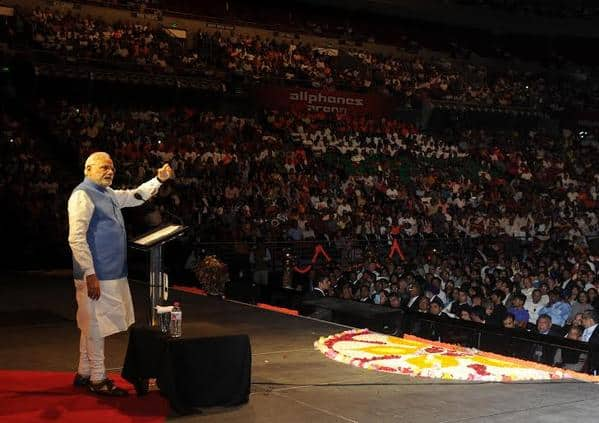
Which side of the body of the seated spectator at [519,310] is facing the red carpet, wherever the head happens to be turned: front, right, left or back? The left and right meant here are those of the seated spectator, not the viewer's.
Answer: front

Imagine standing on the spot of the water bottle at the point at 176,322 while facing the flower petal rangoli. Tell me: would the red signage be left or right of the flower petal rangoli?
left

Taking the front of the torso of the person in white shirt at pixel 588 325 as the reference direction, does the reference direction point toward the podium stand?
yes

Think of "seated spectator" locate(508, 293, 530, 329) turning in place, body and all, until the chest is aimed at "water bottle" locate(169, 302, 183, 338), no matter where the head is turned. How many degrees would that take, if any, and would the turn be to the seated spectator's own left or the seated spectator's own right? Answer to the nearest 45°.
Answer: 0° — they already face it

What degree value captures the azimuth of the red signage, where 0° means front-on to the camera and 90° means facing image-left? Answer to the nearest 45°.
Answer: approximately 0°

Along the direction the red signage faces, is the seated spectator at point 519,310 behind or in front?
in front

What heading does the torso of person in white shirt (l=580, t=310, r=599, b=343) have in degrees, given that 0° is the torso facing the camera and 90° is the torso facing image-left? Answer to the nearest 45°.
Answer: approximately 45°

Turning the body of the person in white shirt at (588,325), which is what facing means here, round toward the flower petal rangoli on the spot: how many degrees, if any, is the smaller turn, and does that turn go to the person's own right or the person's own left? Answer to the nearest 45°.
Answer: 0° — they already face it

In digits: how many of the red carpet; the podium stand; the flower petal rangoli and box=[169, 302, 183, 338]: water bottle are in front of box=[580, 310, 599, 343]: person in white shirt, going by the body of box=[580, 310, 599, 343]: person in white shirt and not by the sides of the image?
4

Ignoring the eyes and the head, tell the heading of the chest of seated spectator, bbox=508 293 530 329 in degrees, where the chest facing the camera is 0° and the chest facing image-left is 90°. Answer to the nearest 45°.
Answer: approximately 45°
